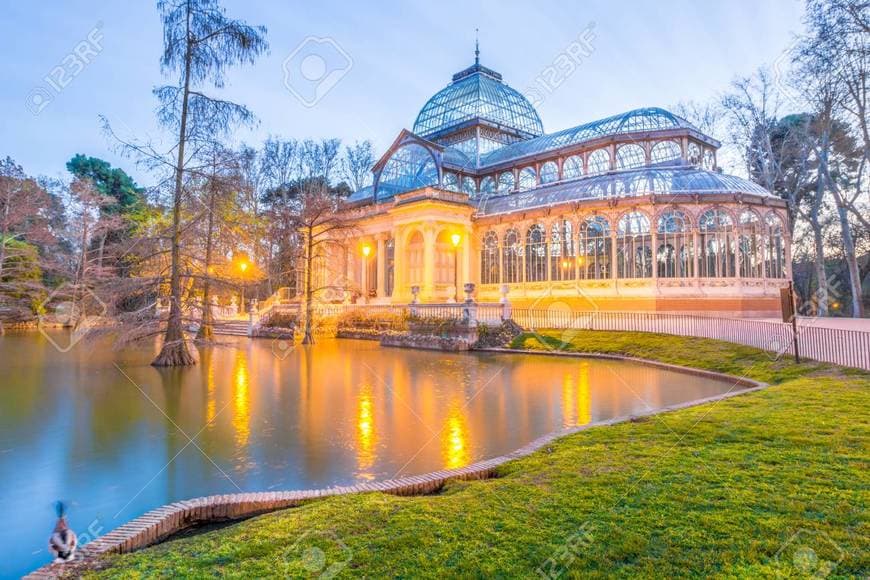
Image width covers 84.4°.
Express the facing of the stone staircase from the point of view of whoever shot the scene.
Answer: facing the viewer

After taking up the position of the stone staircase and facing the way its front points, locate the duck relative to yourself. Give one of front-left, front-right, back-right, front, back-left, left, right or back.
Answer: front

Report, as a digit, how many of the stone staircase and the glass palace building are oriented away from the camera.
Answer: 0

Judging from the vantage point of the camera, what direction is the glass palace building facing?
facing the viewer and to the left of the viewer

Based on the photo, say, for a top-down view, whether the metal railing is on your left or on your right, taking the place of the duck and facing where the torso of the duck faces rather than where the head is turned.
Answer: on your right

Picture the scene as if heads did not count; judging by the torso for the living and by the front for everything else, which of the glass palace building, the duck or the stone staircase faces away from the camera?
the duck

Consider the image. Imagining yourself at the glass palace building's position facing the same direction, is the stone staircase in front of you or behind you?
in front

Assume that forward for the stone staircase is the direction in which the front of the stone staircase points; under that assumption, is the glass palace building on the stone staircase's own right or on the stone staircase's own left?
on the stone staircase's own left

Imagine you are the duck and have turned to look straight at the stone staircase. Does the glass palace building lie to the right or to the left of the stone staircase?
right

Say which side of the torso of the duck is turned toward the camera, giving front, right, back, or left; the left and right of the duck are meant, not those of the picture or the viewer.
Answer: back

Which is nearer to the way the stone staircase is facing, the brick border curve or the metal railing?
the brick border curve

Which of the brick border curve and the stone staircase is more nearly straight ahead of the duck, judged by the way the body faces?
the stone staircase

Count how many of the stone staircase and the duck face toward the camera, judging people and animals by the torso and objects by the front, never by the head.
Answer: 1

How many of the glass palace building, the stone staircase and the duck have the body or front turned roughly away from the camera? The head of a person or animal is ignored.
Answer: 1

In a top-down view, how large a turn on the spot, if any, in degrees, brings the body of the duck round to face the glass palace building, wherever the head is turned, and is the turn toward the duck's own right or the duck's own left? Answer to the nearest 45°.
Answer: approximately 45° to the duck's own right

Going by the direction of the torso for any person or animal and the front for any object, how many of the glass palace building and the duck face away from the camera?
1

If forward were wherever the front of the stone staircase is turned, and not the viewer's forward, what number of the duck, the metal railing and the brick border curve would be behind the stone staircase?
0
